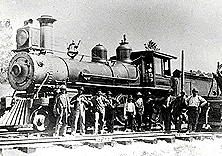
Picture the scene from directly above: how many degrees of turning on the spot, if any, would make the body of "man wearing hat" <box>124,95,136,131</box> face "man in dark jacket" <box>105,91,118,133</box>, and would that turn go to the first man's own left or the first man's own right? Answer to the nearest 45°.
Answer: approximately 45° to the first man's own right

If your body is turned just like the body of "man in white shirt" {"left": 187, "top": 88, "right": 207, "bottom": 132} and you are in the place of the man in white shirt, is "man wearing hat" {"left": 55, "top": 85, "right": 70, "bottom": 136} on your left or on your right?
on your right

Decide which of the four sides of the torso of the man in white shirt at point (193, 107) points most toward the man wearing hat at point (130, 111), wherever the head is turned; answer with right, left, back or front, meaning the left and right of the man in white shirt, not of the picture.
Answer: right

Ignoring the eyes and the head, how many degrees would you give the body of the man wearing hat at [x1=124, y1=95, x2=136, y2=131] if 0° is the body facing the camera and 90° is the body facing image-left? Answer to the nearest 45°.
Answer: approximately 0°

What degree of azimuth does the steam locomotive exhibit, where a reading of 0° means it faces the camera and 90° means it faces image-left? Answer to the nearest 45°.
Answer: approximately 45°

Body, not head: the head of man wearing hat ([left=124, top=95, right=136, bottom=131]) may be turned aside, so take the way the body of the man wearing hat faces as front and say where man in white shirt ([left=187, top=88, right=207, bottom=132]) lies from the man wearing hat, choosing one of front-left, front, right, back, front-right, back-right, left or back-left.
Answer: left

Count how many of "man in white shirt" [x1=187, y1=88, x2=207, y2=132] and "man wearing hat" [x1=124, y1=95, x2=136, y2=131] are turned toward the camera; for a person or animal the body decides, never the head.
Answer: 2

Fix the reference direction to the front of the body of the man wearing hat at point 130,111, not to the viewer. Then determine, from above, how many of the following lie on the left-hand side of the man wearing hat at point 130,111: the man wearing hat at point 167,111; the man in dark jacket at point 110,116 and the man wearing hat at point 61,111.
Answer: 1
